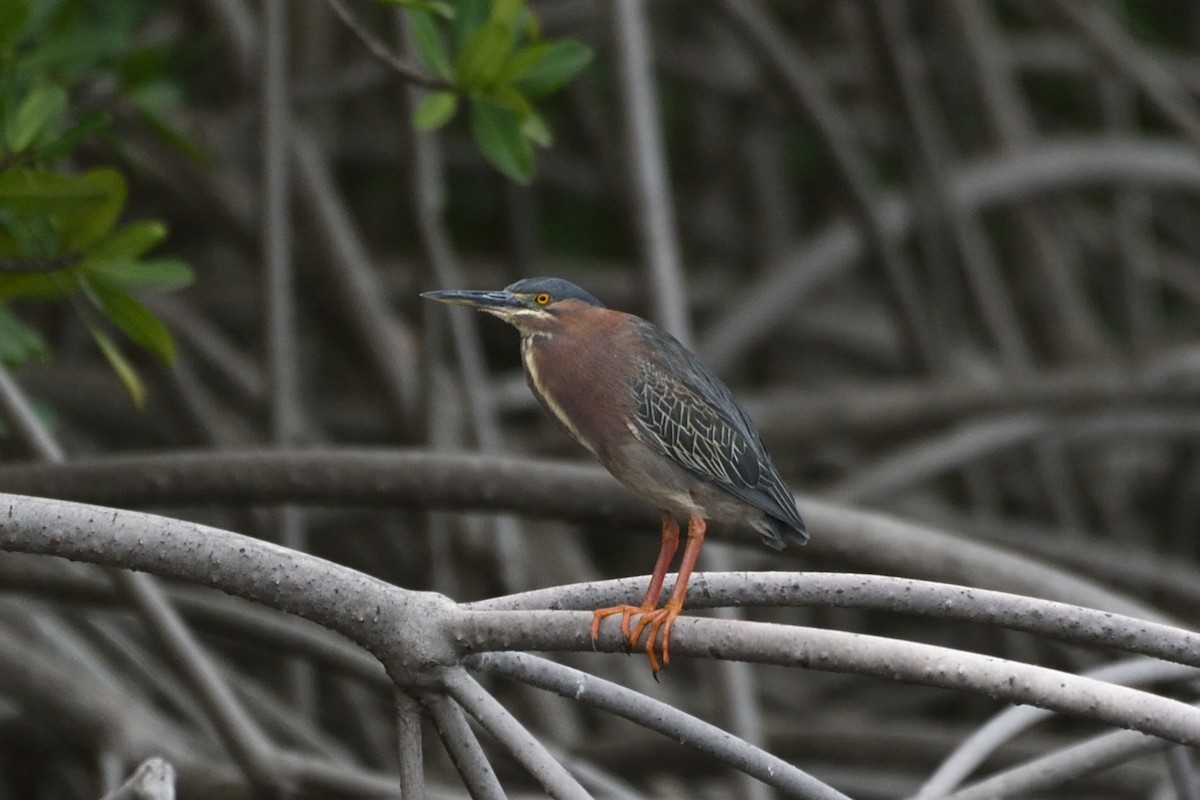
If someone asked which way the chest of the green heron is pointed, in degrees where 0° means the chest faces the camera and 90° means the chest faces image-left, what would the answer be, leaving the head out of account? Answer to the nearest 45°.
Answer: approximately 90°
